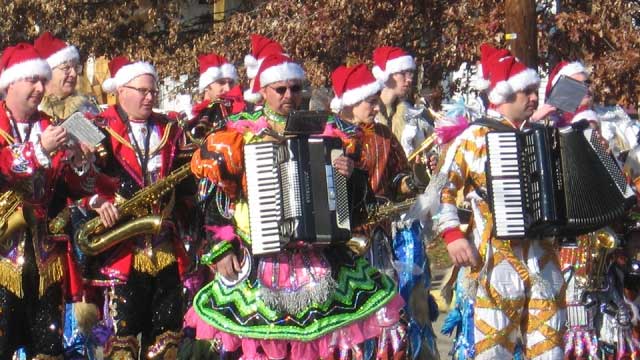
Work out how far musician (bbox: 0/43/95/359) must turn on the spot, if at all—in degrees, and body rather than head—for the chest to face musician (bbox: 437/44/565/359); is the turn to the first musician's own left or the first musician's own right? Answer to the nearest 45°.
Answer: approximately 45° to the first musician's own left

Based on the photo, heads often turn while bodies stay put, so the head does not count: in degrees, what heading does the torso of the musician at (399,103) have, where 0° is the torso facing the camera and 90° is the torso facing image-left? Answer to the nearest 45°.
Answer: approximately 315°

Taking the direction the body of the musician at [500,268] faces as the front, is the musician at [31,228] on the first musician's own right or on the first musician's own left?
on the first musician's own right

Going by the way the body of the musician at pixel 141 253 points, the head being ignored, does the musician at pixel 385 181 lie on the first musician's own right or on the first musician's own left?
on the first musician's own left

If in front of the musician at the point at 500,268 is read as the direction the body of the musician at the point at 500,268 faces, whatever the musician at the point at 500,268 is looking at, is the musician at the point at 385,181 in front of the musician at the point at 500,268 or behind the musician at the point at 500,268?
behind

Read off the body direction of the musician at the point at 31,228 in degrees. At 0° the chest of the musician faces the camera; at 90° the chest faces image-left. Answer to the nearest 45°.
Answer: approximately 315°
